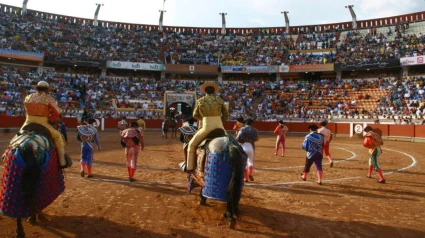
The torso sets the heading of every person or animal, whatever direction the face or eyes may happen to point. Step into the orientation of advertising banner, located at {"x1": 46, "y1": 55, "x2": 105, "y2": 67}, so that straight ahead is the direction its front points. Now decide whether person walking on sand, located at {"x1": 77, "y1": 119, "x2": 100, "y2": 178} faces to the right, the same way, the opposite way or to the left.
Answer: the opposite way

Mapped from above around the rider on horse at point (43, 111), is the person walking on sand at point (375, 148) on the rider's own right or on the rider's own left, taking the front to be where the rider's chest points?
on the rider's own right

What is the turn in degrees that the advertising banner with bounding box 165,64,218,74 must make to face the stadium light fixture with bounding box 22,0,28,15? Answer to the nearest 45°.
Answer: approximately 90° to its right

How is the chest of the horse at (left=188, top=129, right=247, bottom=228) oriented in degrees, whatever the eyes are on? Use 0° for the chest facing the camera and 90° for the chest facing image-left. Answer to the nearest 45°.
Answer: approximately 135°

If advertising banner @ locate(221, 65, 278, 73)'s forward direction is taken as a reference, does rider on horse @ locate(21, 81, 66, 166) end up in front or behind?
in front

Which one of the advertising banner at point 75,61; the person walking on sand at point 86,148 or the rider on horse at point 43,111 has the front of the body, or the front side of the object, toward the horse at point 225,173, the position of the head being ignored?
the advertising banner

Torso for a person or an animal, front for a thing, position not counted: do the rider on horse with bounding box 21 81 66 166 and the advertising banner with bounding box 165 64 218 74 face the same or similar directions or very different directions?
very different directions

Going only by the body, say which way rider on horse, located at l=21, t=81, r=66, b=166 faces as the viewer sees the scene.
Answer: away from the camera

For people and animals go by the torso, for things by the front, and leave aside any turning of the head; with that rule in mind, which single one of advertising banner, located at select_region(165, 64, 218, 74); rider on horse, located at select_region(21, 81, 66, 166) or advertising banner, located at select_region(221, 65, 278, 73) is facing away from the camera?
the rider on horse

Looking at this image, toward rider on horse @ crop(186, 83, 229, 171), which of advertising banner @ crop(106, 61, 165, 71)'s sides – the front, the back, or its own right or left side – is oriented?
front

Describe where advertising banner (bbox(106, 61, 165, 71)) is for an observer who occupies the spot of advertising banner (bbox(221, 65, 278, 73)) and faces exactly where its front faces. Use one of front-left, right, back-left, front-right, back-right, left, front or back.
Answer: right

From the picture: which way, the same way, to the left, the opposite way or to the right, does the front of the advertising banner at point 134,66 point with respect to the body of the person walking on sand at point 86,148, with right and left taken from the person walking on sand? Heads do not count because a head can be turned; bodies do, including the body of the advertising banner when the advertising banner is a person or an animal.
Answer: the opposite way

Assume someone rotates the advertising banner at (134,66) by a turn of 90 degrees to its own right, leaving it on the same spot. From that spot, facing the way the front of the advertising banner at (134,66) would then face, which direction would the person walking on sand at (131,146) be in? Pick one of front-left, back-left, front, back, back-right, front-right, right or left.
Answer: left

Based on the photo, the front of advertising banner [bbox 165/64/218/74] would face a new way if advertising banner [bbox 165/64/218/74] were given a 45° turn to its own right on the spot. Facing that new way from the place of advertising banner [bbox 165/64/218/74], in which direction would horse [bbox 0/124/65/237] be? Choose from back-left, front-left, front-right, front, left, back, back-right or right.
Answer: front-left

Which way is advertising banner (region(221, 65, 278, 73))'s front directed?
toward the camera

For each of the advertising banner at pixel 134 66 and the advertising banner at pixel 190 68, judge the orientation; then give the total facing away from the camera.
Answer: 0

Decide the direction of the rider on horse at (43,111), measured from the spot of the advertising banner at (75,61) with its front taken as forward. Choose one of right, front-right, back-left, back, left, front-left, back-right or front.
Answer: front

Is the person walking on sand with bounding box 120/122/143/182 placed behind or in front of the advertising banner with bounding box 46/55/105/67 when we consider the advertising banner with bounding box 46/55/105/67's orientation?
in front

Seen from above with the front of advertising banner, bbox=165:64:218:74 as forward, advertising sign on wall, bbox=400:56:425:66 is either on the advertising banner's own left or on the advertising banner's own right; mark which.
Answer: on the advertising banner's own left

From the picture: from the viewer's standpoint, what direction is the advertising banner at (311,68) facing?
toward the camera
